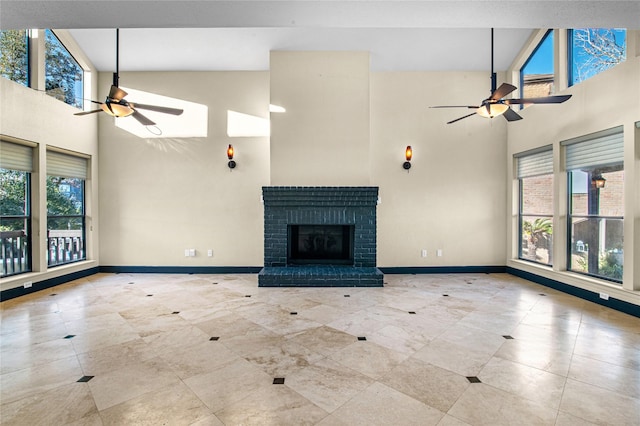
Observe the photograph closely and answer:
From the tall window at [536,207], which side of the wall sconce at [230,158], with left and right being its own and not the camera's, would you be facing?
left

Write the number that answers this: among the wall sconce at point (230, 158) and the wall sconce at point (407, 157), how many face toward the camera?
2

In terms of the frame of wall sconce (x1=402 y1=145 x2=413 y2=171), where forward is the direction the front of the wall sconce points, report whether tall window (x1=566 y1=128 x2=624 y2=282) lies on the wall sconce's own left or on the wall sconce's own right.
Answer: on the wall sconce's own left

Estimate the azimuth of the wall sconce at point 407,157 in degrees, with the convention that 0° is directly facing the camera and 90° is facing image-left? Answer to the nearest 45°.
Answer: approximately 0°

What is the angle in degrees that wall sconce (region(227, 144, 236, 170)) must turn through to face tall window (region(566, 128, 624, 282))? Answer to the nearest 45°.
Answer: approximately 45° to its left

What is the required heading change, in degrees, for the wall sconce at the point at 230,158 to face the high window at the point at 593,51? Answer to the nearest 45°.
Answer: approximately 45° to its left

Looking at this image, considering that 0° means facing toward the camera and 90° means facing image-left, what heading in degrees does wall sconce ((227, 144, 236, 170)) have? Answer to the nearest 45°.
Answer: approximately 0°

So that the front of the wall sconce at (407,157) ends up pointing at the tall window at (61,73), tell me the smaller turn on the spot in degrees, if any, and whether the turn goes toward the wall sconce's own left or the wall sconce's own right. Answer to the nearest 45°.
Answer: approximately 90° to the wall sconce's own right

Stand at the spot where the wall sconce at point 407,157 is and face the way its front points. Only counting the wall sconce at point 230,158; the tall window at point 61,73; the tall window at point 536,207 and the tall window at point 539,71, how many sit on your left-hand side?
2

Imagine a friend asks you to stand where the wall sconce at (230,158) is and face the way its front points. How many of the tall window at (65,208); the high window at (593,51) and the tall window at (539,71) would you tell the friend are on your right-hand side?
1

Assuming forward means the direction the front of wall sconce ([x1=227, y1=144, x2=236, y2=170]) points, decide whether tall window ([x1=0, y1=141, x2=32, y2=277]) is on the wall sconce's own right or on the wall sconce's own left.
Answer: on the wall sconce's own right

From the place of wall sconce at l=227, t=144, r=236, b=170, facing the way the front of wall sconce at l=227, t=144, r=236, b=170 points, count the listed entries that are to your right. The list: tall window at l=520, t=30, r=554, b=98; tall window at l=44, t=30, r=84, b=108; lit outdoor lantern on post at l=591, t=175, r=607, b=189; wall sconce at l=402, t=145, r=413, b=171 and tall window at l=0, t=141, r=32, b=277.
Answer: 2

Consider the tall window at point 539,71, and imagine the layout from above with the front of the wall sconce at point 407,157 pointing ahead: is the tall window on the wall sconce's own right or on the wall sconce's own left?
on the wall sconce's own left
